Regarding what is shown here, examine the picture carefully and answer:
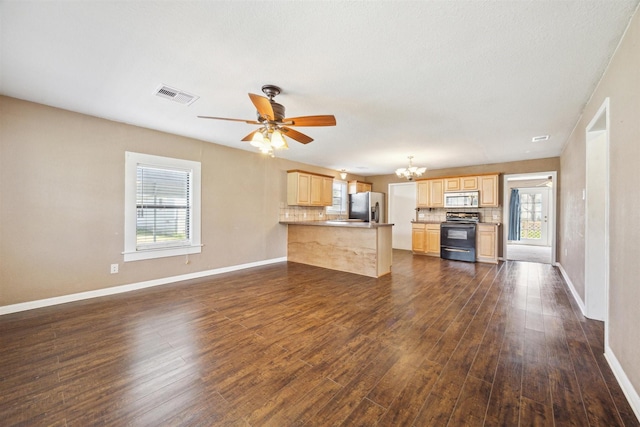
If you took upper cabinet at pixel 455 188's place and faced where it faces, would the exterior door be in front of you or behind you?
behind

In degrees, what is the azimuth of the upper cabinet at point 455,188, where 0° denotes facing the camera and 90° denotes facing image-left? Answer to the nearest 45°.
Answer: approximately 0°

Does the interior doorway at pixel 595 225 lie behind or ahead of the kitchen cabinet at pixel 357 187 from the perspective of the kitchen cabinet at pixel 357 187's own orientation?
ahead

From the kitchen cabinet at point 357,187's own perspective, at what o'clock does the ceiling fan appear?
The ceiling fan is roughly at 2 o'clock from the kitchen cabinet.

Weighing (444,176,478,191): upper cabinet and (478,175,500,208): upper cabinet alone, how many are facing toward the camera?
2

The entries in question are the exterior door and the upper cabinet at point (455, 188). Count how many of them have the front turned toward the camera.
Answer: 2

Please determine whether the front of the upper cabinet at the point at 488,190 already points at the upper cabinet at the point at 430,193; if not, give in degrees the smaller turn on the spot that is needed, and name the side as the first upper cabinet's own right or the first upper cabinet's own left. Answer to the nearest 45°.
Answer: approximately 90° to the first upper cabinet's own right

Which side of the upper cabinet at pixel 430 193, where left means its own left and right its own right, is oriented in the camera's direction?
front

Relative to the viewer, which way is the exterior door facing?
toward the camera

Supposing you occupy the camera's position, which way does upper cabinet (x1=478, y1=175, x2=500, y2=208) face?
facing the viewer

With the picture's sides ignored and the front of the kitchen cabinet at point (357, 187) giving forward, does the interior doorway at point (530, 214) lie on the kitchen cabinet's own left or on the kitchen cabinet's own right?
on the kitchen cabinet's own left

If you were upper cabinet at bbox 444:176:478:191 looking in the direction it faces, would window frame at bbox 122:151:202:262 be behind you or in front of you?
in front

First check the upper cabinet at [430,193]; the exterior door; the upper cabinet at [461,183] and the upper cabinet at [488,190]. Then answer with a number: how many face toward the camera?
4
